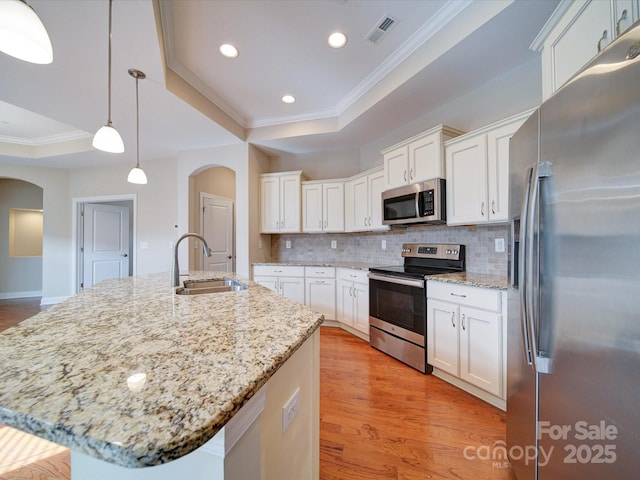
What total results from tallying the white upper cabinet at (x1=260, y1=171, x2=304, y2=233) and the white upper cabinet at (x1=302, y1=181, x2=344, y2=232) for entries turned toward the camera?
2

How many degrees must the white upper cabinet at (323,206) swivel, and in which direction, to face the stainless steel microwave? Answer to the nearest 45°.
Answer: approximately 45° to its left

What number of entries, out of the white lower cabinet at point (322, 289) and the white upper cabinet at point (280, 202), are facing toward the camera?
2

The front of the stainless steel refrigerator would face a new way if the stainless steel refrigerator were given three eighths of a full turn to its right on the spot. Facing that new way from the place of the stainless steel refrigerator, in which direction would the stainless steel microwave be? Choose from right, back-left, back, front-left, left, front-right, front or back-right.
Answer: front-left

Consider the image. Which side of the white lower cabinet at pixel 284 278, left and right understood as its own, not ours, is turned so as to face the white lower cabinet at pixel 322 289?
left

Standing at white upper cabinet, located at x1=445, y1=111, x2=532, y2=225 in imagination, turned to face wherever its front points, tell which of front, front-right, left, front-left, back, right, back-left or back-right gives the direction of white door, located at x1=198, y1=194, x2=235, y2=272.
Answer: front-right

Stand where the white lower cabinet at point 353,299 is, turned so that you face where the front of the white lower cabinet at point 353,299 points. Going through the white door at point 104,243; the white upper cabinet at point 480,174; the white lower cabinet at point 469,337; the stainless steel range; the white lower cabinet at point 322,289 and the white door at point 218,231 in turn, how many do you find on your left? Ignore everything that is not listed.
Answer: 3

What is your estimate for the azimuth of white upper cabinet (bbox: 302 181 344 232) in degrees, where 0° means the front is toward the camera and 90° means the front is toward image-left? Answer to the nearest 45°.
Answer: approximately 0°

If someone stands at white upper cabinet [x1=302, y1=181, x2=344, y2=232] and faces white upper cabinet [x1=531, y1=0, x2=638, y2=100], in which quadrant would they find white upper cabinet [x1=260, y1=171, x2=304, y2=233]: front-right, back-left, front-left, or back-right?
back-right

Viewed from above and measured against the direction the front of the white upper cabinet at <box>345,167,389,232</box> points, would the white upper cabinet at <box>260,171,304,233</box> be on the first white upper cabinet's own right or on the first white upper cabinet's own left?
on the first white upper cabinet's own right

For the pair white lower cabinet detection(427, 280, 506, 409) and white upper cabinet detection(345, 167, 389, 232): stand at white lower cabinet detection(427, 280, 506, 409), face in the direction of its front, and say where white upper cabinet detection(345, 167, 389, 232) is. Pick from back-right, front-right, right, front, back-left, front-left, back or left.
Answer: right

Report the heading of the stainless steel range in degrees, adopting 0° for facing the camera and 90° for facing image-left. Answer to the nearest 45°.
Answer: approximately 45°
